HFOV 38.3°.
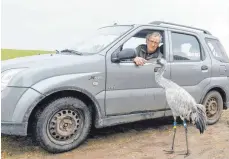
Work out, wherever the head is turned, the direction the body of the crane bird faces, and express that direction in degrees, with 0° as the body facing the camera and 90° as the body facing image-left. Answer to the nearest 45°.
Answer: approximately 90°

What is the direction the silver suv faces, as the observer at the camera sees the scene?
facing the viewer and to the left of the viewer
